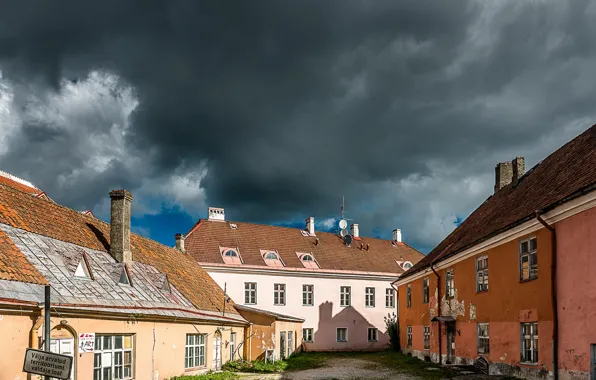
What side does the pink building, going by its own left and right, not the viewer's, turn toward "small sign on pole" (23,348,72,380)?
front

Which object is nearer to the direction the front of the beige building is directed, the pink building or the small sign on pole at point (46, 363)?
the small sign on pole

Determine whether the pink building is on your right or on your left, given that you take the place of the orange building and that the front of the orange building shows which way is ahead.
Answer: on your right

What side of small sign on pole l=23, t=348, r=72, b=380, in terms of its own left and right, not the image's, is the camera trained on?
front

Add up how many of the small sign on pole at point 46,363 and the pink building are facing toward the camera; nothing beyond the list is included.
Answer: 2

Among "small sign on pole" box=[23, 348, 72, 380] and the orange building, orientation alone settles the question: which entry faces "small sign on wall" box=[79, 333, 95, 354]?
the orange building

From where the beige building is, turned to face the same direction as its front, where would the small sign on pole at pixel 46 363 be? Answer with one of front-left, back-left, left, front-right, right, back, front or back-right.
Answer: front-right

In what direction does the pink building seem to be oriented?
toward the camera

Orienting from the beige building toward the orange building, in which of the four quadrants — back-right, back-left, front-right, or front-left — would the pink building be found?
front-left

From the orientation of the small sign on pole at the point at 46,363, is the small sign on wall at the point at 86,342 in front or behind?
behind
